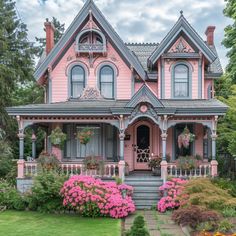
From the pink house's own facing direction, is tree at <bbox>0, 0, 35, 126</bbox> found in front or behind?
behind

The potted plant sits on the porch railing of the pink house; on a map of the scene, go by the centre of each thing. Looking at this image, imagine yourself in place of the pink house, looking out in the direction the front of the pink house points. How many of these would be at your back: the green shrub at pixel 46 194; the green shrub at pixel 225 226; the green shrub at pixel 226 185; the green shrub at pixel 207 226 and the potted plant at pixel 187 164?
0

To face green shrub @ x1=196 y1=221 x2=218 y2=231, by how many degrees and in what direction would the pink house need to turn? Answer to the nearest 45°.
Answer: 0° — it already faces it

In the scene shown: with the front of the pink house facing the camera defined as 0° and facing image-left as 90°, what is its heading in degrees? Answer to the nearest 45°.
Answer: approximately 0°

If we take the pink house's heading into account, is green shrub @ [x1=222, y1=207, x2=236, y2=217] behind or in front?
in front

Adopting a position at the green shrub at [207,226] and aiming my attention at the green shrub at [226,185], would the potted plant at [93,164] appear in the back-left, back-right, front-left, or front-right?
front-left

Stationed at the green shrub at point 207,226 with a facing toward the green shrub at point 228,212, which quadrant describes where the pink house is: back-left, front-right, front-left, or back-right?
front-left

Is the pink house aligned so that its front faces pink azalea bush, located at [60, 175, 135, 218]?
yes

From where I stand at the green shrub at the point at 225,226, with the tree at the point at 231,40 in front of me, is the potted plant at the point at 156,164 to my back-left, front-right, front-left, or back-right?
front-left

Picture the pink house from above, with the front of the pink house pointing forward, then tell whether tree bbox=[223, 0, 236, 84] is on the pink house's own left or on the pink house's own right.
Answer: on the pink house's own left

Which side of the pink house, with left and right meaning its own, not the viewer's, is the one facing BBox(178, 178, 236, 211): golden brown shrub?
front
